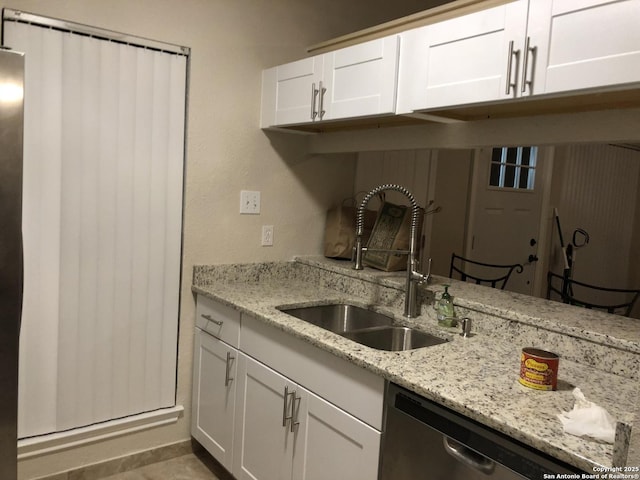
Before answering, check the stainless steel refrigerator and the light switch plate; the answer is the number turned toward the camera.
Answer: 1

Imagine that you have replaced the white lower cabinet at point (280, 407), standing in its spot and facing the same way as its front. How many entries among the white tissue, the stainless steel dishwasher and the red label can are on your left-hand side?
3

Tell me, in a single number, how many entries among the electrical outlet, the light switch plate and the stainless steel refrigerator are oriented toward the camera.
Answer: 2

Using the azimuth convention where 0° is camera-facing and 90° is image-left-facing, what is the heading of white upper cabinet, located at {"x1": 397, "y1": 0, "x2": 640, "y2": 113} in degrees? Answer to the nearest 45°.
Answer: approximately 45°

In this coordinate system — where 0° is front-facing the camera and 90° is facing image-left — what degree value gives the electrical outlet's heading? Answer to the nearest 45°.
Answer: approximately 0°

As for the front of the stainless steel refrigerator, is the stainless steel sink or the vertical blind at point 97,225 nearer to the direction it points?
the stainless steel sink

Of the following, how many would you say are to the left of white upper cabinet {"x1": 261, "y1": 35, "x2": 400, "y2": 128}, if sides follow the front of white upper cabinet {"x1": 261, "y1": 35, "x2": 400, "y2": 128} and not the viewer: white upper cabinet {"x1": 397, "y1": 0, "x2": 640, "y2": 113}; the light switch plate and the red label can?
2

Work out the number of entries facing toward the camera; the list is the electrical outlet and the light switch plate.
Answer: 2

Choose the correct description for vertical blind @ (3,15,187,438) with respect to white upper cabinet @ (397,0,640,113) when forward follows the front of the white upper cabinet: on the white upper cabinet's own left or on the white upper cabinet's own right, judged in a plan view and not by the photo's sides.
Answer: on the white upper cabinet's own right

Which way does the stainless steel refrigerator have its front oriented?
to the viewer's right

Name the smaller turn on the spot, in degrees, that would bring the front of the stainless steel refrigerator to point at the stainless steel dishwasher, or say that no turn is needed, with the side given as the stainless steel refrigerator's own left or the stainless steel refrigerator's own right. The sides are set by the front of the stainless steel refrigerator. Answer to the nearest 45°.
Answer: approximately 45° to the stainless steel refrigerator's own right
